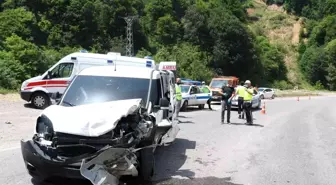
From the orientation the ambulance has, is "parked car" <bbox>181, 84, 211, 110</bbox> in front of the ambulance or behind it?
behind

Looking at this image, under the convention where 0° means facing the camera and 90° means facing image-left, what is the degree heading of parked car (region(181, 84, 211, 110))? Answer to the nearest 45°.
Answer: approximately 45°

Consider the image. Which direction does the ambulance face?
to the viewer's left

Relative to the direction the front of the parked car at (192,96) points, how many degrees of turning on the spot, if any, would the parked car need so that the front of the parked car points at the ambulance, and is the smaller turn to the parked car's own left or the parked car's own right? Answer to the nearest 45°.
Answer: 0° — it already faces it
